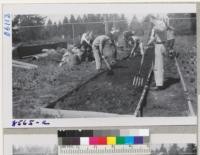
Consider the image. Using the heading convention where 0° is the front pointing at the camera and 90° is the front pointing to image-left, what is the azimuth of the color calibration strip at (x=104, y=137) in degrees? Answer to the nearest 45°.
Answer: approximately 0°
